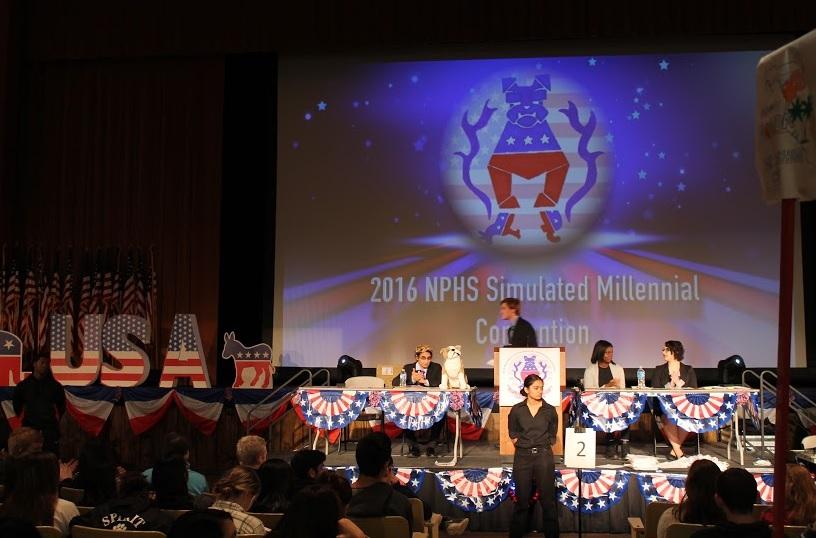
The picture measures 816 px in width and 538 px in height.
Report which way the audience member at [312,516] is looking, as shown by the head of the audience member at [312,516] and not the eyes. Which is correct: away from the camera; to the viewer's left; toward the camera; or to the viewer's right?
away from the camera

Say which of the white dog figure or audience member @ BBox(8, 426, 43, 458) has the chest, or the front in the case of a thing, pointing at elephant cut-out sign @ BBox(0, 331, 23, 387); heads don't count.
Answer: the audience member

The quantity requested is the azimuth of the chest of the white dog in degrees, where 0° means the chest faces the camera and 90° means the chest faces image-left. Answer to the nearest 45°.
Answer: approximately 0°

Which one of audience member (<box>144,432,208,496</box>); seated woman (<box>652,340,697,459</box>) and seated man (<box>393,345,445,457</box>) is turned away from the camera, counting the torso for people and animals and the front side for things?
the audience member

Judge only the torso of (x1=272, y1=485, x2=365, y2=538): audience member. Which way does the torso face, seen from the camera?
away from the camera

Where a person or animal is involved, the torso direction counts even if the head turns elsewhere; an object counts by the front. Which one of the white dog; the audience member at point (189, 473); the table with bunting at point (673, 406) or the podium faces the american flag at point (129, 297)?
the audience member

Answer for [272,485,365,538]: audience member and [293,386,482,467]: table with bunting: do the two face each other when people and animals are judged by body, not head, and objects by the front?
yes

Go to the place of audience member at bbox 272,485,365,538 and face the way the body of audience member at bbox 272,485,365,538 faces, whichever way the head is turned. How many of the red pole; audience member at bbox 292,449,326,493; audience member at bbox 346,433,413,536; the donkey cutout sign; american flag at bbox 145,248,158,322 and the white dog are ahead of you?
5

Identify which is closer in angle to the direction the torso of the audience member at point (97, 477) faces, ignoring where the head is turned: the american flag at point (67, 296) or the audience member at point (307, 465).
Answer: the american flag

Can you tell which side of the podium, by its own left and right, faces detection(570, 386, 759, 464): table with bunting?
left

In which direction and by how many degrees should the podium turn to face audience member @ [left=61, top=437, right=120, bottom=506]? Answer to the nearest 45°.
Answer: approximately 45° to its right

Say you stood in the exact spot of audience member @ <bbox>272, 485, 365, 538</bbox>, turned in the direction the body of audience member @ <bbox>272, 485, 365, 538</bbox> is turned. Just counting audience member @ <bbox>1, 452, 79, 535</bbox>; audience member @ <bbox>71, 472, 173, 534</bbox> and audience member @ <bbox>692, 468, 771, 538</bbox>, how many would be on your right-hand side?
1

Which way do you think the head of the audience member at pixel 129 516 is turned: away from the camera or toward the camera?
away from the camera

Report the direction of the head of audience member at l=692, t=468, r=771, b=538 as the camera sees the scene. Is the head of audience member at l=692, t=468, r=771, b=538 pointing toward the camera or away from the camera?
away from the camera

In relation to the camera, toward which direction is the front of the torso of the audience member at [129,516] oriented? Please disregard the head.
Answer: away from the camera

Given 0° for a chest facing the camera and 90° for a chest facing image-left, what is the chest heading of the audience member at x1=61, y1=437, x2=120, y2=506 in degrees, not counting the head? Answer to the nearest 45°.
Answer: approximately 180°
